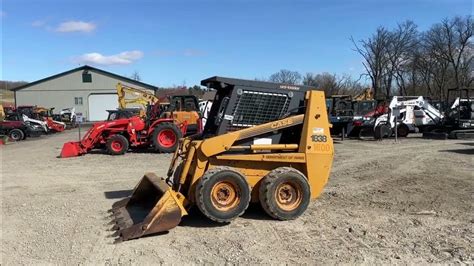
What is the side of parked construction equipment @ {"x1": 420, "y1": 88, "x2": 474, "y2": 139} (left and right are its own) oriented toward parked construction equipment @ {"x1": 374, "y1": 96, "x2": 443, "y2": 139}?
front

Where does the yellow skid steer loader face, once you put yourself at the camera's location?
facing to the left of the viewer

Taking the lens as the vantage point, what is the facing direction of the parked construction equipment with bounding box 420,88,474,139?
facing to the left of the viewer

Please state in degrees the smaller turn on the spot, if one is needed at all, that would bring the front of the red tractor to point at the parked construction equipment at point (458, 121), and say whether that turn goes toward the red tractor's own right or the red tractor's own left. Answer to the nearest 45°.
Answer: approximately 180°

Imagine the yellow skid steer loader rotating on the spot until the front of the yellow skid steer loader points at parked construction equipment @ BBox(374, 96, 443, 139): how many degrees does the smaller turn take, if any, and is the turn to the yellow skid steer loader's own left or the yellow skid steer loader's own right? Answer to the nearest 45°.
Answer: approximately 135° to the yellow skid steer loader's own right

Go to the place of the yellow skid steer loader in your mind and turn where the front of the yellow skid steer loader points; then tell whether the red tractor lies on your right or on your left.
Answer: on your right

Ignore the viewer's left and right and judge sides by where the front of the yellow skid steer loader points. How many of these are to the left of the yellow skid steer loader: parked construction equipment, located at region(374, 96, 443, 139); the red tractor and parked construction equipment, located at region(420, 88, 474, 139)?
0

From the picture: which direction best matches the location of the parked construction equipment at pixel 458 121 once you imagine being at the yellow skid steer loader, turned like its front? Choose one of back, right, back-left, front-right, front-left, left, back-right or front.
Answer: back-right

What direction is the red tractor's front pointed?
to the viewer's left

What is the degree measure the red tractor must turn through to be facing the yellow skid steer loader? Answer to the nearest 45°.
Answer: approximately 90° to its left

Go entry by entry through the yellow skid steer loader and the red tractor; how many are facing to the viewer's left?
2
